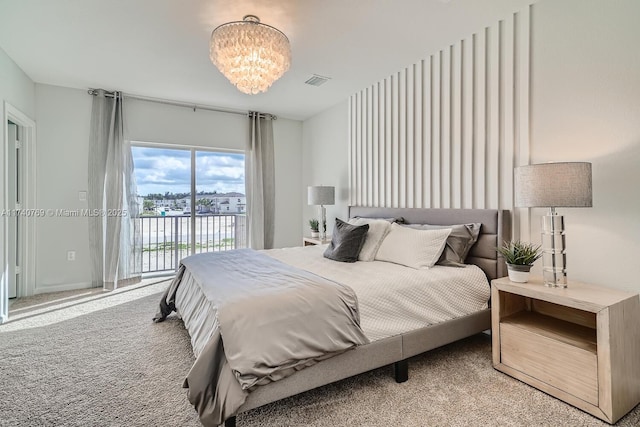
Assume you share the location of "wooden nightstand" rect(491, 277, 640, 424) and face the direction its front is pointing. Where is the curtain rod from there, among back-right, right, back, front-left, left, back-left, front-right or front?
front-right

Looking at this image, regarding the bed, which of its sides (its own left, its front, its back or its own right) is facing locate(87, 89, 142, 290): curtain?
right

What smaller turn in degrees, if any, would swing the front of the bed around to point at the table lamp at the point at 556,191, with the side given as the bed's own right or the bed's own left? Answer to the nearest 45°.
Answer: approximately 135° to the bed's own left

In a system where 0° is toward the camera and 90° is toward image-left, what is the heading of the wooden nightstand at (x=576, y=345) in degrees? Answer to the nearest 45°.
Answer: approximately 45°

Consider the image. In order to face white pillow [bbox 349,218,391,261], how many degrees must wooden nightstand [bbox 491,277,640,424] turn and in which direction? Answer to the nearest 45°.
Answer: approximately 45° to its right

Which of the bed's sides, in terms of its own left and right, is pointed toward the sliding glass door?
right

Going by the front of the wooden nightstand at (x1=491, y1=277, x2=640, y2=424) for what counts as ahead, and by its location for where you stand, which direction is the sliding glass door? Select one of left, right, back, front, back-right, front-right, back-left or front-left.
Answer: front-right

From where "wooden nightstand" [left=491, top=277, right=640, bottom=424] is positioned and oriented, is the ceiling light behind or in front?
in front
